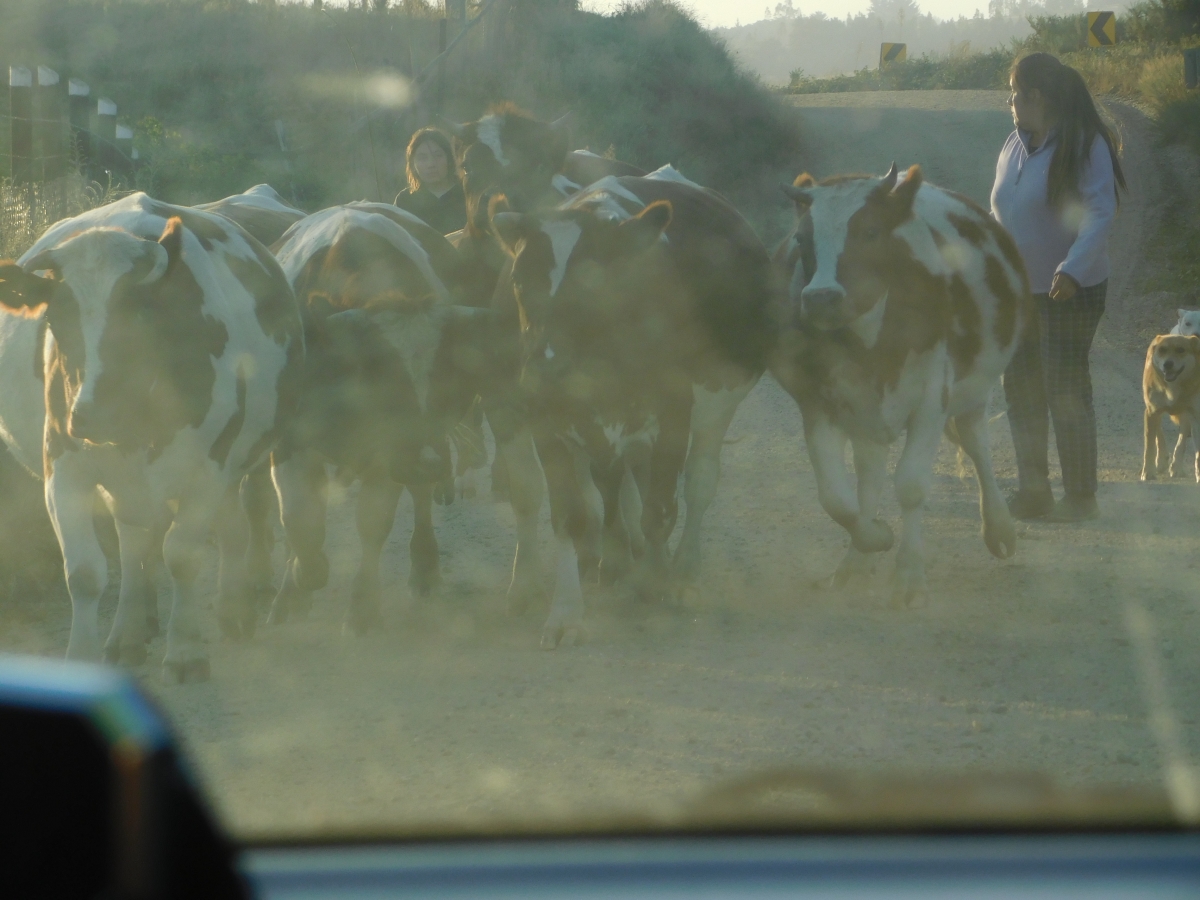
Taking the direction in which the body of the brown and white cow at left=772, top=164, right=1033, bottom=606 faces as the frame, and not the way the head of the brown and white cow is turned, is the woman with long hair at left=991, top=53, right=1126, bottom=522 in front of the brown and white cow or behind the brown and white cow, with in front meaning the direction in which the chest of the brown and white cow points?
behind

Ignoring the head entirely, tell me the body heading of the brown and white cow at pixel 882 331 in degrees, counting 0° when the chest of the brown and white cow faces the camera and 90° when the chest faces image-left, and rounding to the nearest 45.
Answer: approximately 45°

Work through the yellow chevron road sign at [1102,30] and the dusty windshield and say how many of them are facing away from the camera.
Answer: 1

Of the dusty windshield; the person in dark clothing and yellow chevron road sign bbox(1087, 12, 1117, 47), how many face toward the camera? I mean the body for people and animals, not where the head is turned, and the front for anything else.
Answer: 2

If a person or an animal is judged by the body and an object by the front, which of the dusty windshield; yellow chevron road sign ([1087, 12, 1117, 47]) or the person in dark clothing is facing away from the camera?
the dusty windshield

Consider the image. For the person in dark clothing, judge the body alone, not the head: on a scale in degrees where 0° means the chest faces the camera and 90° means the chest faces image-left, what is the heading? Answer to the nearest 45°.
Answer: approximately 0°

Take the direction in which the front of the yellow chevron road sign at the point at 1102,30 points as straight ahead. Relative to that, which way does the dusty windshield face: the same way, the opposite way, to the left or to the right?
the opposite way

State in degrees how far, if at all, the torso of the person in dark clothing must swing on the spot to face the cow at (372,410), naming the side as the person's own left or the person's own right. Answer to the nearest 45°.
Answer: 0° — they already face it

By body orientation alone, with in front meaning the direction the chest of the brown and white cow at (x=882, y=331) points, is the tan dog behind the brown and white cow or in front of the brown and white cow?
behind
